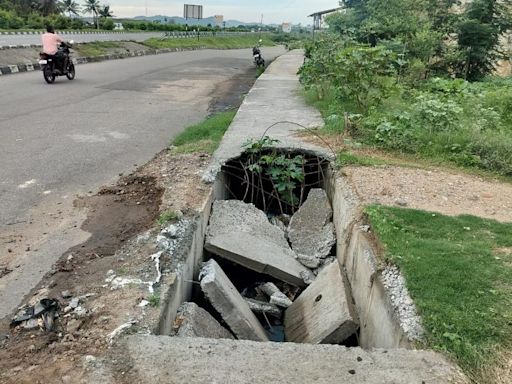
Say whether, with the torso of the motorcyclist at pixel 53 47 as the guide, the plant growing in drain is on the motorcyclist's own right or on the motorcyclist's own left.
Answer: on the motorcyclist's own right

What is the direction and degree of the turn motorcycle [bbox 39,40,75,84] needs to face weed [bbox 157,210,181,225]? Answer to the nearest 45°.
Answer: approximately 135° to its right

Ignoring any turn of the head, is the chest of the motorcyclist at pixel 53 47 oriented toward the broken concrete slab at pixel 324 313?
no

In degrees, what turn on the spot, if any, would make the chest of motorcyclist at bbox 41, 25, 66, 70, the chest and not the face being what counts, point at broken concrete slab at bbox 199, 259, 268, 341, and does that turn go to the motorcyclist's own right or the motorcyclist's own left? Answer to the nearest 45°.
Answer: approximately 135° to the motorcyclist's own right

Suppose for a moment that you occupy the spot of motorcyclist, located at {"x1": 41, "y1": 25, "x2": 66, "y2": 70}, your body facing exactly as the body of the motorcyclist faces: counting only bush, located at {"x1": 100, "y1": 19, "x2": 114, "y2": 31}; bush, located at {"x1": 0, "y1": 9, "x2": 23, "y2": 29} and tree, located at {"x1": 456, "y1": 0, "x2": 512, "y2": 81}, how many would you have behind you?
0

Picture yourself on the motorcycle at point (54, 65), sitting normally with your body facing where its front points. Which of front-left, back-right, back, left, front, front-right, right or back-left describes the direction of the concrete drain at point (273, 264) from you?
back-right

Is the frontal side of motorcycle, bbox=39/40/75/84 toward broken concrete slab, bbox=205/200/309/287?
no

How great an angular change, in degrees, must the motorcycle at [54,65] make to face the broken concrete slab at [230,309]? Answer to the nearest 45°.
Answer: approximately 135° to its right

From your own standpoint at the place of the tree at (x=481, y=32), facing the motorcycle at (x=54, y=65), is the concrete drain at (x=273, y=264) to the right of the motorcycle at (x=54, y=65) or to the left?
left

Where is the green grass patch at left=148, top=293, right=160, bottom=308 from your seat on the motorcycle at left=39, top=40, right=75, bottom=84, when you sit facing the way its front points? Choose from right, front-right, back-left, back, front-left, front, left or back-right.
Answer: back-right

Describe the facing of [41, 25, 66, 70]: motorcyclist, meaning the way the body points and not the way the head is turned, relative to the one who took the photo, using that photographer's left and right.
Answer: facing away from the viewer and to the right of the viewer

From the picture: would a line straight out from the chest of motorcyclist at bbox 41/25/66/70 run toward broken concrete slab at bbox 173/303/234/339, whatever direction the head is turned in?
no

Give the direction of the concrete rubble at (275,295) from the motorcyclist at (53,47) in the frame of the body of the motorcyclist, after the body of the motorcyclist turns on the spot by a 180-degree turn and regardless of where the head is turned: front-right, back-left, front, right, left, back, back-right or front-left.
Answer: front-left

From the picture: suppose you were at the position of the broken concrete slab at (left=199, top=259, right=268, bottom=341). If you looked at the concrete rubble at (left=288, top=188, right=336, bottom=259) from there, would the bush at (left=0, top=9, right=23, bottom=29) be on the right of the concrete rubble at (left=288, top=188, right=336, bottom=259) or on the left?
left

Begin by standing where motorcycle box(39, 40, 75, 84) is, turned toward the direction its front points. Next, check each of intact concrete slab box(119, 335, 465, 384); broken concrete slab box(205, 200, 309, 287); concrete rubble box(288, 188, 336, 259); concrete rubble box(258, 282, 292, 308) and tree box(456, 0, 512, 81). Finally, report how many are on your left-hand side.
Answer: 0

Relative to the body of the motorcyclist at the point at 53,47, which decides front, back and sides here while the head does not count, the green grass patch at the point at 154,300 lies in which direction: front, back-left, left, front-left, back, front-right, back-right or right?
back-right

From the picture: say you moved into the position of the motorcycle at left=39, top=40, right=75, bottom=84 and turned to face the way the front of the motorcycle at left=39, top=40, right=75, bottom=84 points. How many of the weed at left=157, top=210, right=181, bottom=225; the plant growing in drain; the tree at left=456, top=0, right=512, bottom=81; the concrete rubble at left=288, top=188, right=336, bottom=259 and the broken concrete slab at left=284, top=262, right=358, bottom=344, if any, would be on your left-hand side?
0

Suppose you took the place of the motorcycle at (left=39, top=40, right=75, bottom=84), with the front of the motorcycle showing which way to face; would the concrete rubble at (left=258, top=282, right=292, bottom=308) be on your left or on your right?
on your right

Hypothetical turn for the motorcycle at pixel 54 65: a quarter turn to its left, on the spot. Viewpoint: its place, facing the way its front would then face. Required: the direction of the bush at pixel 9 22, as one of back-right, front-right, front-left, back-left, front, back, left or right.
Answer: front-right

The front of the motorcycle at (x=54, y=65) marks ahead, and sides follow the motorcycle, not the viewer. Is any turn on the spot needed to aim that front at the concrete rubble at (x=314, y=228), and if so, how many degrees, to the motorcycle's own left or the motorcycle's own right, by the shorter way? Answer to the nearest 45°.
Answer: approximately 135° to the motorcycle's own right

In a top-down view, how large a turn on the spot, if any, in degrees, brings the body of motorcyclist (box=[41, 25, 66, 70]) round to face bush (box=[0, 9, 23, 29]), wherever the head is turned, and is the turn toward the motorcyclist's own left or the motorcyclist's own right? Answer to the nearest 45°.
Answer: approximately 45° to the motorcyclist's own left
